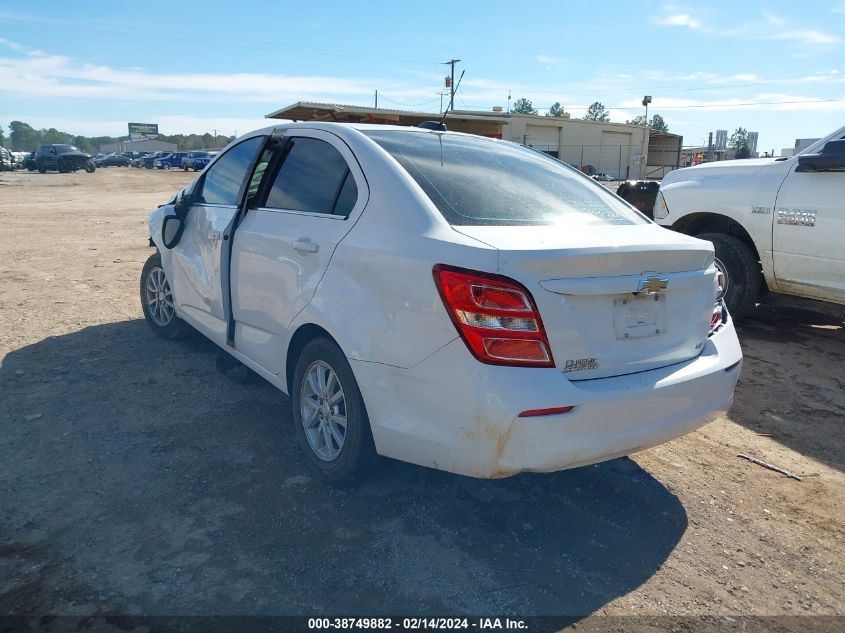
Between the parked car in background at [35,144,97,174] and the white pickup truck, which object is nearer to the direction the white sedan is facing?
the parked car in background

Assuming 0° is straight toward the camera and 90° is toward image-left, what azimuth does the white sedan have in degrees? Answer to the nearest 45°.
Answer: approximately 135°

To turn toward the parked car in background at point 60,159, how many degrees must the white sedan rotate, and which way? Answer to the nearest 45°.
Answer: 0° — it already faces it

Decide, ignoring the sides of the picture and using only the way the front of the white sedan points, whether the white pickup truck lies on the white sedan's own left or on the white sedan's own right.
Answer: on the white sedan's own right

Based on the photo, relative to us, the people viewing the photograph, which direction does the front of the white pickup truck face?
facing away from the viewer and to the left of the viewer

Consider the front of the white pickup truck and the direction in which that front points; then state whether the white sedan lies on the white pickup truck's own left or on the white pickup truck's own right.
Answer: on the white pickup truck's own left
